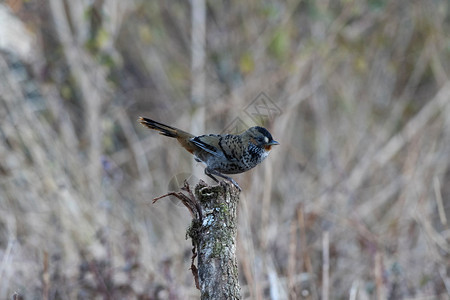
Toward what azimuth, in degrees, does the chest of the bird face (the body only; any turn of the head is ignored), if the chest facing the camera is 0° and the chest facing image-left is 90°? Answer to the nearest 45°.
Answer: approximately 270°
